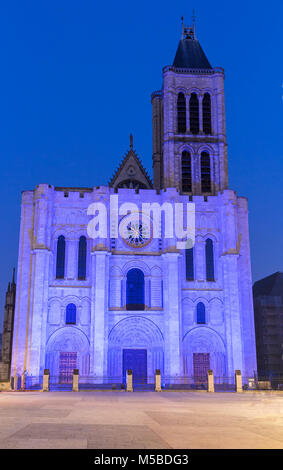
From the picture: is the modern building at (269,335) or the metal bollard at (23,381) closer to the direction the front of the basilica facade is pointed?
the metal bollard

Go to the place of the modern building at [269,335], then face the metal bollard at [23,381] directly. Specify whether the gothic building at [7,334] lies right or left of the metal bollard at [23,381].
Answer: right

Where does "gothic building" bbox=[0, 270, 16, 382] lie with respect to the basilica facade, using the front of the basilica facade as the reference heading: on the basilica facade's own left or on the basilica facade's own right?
on the basilica facade's own right

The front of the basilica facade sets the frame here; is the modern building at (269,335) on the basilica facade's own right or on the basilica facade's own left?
on the basilica facade's own left

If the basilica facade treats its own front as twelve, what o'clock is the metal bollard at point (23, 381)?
The metal bollard is roughly at 2 o'clock from the basilica facade.

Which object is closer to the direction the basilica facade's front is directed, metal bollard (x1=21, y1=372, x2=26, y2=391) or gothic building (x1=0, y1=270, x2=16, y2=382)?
the metal bollard

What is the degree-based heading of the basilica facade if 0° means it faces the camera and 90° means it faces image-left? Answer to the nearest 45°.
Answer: approximately 0°
